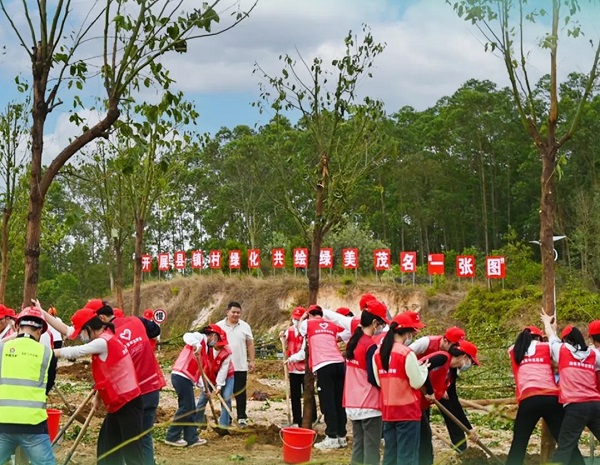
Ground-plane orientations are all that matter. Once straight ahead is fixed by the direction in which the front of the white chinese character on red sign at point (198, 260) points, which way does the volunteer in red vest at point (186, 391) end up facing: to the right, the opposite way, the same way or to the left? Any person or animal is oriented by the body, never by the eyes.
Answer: to the left

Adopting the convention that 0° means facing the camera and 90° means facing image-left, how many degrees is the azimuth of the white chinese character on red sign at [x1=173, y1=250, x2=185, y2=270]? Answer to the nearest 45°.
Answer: approximately 0°

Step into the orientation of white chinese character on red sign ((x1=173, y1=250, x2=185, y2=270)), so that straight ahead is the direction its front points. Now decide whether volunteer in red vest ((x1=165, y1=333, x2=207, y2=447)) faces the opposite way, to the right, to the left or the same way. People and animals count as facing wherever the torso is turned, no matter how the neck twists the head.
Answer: to the left

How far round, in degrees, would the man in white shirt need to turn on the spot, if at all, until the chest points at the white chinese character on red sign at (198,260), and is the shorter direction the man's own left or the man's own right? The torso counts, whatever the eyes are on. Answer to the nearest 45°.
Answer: approximately 180°

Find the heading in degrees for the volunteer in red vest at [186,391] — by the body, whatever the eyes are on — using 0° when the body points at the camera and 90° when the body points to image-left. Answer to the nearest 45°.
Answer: approximately 270°
